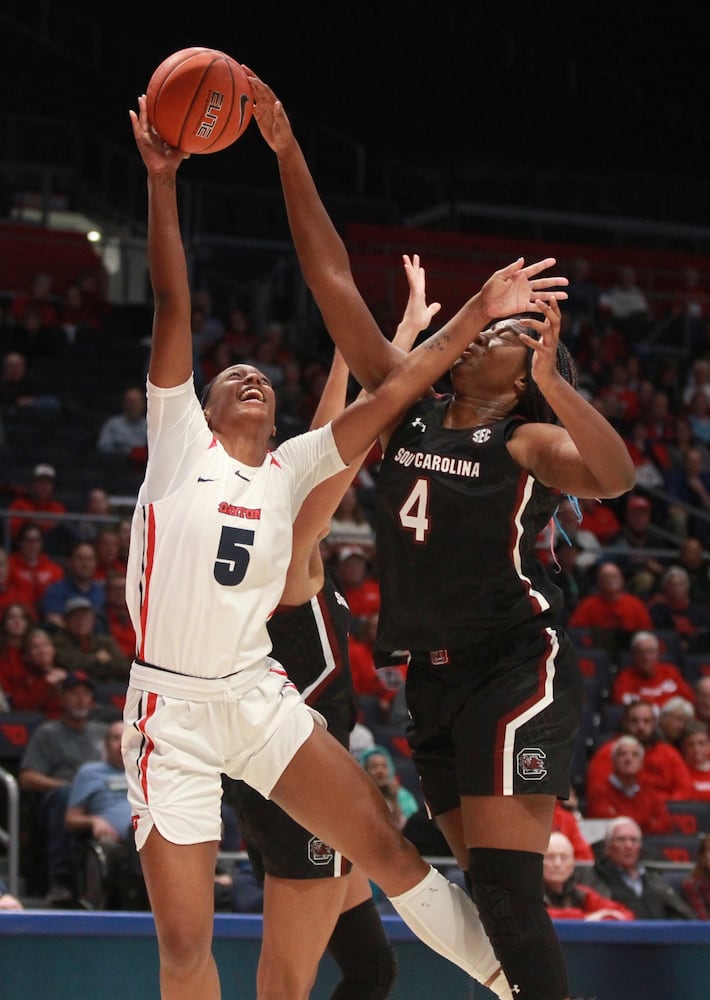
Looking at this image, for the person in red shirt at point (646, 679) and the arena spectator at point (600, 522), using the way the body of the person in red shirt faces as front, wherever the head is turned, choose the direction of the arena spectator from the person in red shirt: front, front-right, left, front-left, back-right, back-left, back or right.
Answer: back

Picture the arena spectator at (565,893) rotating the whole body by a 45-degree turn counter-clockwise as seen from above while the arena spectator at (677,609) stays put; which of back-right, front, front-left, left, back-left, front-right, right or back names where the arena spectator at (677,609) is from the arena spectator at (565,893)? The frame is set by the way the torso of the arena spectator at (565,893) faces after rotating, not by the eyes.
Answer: back-left

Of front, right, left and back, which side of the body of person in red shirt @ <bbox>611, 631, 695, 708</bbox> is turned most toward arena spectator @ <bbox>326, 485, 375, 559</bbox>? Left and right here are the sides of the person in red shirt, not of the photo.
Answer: right

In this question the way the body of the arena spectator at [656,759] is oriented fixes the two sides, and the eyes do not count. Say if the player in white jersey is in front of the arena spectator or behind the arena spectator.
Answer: in front

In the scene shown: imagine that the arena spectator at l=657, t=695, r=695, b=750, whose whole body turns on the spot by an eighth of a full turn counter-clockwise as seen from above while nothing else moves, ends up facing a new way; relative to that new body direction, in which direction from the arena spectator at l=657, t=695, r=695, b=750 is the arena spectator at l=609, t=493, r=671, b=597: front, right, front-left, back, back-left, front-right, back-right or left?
back

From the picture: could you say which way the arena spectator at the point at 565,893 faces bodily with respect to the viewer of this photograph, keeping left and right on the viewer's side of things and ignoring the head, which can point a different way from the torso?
facing the viewer

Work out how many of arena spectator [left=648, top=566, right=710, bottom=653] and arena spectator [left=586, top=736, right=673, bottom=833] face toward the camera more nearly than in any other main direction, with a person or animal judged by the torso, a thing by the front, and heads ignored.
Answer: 2

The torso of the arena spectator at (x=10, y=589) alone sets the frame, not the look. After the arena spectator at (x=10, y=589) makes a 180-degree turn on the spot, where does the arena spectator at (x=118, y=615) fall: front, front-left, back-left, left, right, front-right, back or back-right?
back-right

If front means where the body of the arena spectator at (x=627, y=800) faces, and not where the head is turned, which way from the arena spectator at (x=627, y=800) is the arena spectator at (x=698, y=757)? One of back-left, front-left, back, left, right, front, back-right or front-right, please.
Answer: back-left

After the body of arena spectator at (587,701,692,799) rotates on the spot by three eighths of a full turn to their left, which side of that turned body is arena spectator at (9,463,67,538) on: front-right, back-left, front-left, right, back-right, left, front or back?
back-left

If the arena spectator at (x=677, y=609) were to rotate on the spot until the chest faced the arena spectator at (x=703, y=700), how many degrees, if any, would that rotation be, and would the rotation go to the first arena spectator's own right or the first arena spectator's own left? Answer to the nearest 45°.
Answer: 0° — they already face them

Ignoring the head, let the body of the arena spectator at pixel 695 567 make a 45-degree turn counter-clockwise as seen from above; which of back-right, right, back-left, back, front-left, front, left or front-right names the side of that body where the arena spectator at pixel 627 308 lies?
back

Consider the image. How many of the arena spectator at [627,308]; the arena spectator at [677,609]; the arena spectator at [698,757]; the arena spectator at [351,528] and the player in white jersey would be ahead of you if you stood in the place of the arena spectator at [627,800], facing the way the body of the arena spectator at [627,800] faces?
1

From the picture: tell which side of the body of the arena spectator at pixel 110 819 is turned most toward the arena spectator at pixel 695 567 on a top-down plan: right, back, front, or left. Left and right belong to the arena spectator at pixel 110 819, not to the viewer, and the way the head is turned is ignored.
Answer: left

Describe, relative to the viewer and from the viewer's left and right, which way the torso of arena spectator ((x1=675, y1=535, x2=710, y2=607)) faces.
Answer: facing the viewer and to the left of the viewer
